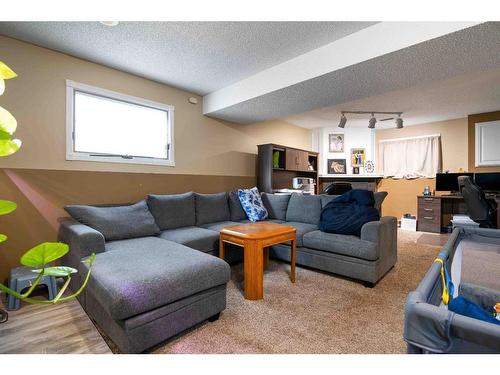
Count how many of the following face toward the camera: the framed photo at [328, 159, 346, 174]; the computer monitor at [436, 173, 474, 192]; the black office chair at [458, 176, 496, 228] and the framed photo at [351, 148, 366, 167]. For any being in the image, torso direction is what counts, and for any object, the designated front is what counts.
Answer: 3

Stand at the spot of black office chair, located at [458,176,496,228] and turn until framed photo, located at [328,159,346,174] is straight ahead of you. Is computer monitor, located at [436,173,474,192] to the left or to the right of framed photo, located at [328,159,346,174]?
right

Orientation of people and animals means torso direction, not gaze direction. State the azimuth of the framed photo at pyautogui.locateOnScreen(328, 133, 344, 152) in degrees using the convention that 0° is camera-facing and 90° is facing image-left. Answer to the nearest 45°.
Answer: approximately 0°

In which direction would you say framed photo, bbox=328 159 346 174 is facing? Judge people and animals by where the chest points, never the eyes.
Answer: toward the camera

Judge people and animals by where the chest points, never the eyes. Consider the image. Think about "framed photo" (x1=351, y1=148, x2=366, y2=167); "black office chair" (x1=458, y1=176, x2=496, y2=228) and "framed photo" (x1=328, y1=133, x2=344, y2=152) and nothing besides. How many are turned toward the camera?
2

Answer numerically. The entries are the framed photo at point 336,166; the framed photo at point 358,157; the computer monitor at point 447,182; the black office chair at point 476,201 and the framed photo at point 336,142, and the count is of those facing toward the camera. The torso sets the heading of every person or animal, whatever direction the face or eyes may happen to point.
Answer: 4

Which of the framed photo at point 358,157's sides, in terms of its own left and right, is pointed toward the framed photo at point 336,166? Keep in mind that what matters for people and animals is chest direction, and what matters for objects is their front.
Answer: right

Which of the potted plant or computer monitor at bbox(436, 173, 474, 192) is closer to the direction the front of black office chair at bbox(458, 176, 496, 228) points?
the computer monitor

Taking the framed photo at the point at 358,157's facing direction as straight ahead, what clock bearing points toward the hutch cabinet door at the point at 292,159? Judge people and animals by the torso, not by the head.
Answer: The hutch cabinet door is roughly at 1 o'clock from the framed photo.

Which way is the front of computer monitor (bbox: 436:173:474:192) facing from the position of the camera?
facing the viewer

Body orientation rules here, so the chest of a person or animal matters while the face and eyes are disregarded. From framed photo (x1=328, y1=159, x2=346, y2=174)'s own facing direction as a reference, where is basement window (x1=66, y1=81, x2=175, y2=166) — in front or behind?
in front

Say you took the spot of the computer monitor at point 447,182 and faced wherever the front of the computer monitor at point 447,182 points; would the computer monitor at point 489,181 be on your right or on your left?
on your left

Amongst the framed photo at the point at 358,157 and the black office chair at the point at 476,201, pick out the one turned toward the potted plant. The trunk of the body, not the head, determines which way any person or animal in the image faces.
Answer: the framed photo

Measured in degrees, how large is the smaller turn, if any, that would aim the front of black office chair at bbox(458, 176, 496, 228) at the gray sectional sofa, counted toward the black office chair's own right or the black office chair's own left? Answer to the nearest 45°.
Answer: approximately 180°

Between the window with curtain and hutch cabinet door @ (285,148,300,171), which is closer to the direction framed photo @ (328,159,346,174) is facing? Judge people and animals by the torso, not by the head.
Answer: the hutch cabinet door
